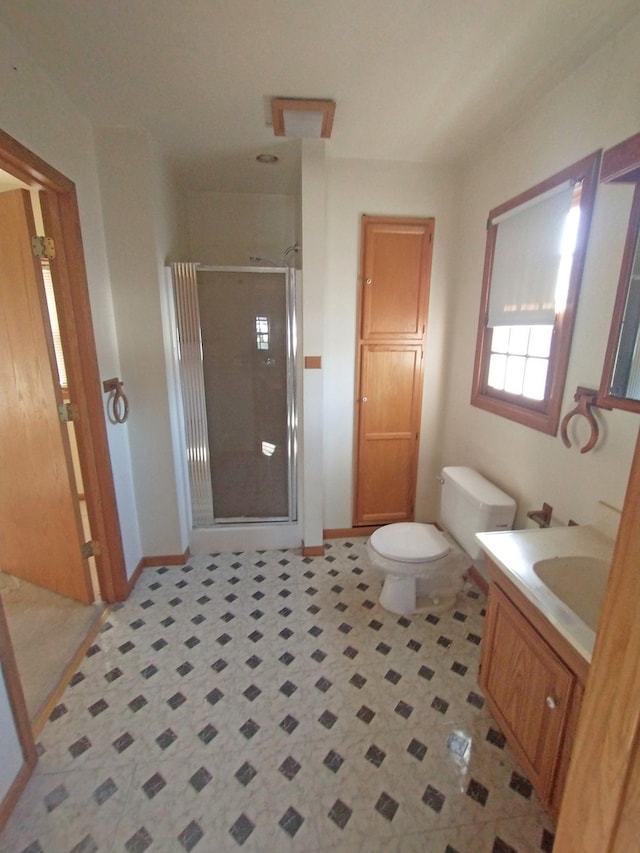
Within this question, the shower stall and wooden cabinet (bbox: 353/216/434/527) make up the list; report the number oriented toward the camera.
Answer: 2

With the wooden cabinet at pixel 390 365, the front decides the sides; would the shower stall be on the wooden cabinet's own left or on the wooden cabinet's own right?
on the wooden cabinet's own right

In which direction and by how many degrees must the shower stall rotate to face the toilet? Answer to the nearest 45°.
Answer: approximately 45° to its left

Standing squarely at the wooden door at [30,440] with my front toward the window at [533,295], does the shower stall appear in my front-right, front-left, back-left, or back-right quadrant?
front-left

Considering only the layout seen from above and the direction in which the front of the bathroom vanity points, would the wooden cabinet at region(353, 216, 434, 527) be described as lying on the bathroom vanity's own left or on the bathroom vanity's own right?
on the bathroom vanity's own right

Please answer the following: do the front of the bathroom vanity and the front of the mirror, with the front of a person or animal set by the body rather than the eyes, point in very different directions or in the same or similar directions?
same or similar directions

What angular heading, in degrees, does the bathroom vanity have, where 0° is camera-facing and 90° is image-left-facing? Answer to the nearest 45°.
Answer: approximately 45°

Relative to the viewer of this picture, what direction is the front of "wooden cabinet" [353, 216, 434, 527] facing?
facing the viewer

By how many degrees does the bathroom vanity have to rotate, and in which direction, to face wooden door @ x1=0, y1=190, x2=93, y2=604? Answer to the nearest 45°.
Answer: approximately 45° to its right

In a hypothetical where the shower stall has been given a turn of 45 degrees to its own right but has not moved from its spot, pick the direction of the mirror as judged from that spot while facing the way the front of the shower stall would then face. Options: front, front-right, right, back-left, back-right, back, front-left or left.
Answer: left

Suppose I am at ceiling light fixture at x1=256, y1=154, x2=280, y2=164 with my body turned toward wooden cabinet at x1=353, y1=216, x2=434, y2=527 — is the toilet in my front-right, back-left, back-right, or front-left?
front-right

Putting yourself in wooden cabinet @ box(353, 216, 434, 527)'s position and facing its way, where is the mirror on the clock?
The mirror is roughly at 11 o'clock from the wooden cabinet.

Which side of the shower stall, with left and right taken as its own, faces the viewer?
front

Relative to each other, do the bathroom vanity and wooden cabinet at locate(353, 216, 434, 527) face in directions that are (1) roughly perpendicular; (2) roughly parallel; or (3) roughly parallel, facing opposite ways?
roughly perpendicular

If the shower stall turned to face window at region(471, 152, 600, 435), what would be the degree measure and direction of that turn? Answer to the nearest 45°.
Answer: approximately 45° to its left

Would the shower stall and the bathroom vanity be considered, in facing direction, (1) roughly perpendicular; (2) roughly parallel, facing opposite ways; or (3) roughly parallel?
roughly perpendicular
